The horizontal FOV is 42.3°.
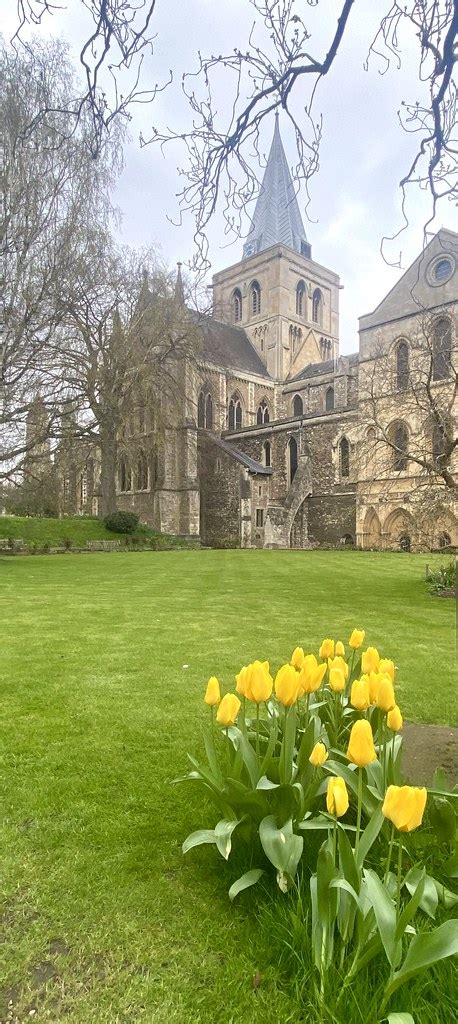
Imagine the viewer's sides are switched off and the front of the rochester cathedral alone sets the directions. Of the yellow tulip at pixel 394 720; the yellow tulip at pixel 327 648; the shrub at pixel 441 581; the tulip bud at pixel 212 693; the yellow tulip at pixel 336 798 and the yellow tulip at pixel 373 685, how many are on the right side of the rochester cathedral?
0

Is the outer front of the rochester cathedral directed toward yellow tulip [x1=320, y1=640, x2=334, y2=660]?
no

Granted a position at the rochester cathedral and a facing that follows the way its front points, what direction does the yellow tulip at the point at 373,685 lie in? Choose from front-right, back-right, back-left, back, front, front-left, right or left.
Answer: back-left

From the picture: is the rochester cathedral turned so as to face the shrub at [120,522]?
no

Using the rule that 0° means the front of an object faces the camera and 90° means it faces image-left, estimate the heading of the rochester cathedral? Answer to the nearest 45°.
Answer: approximately 135°

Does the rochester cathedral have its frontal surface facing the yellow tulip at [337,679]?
no

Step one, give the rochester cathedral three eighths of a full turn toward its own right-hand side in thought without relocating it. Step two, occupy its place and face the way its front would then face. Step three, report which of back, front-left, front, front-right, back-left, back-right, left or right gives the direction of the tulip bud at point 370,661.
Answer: back-left
